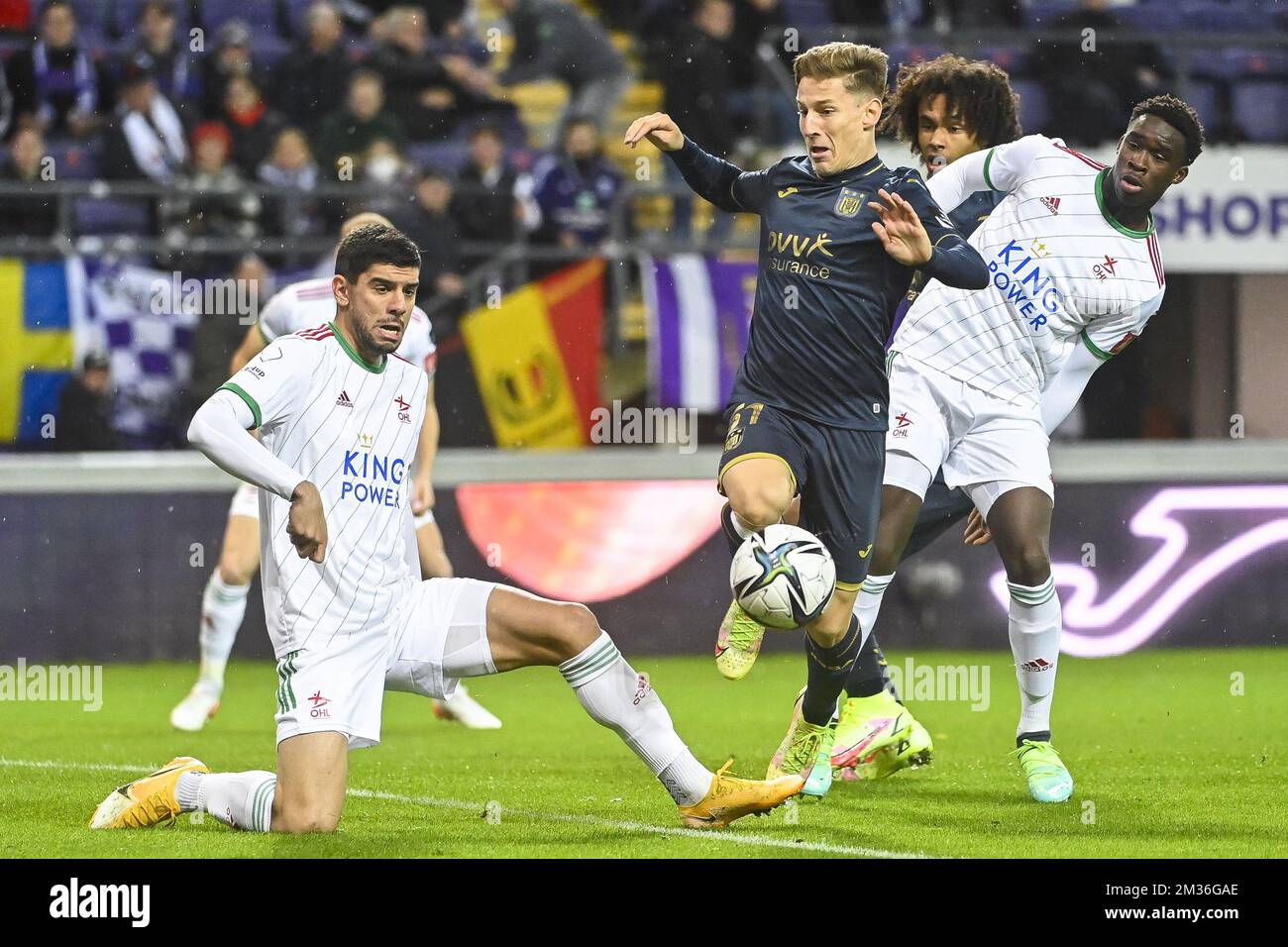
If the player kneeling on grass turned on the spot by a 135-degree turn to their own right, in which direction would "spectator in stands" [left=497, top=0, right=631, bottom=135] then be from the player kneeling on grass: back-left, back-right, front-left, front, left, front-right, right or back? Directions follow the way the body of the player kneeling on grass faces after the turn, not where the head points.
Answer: right

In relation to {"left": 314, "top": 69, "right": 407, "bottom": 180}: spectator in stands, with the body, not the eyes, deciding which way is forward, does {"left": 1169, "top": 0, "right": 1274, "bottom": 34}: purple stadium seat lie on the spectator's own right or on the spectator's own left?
on the spectator's own left

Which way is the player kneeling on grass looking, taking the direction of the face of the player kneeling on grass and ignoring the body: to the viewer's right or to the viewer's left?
to the viewer's right
